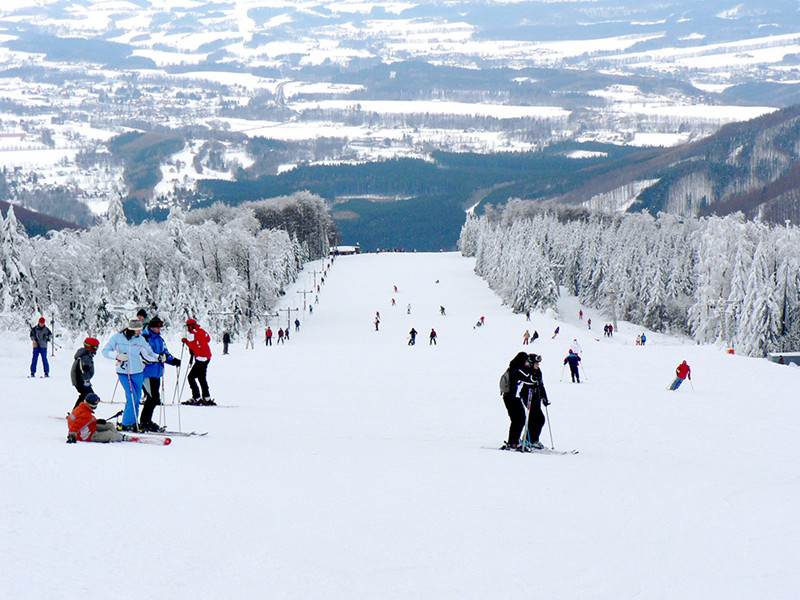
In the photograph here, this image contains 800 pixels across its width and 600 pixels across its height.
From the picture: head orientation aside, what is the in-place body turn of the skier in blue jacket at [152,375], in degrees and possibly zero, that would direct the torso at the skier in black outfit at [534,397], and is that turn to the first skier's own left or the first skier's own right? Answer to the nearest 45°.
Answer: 0° — they already face them

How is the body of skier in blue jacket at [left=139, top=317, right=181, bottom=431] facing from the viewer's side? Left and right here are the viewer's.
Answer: facing to the right of the viewer

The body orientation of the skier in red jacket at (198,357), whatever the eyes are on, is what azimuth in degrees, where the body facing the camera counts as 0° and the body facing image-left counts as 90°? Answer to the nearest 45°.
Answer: approximately 90°

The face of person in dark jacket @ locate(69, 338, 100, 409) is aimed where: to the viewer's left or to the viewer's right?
to the viewer's right

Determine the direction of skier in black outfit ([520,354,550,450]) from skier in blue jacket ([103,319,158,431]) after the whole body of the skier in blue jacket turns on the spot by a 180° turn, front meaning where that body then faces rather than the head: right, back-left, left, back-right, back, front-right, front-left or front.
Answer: right

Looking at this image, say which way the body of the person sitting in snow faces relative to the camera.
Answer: to the viewer's right

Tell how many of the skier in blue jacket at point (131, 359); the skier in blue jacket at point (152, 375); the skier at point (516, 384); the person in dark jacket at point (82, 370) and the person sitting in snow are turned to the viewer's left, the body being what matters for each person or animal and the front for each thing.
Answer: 0

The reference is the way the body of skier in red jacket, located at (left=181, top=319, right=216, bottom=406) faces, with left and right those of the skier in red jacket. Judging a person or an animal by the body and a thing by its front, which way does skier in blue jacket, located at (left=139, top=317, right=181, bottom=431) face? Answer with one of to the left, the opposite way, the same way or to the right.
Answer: the opposite way

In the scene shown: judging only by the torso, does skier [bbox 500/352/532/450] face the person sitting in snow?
no

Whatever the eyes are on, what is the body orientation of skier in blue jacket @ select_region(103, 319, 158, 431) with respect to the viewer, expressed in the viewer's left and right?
facing the viewer

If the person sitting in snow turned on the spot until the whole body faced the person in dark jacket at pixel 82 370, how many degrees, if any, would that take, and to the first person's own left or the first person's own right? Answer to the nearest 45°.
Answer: approximately 90° to the first person's own left

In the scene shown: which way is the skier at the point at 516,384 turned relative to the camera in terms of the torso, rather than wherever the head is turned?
to the viewer's right

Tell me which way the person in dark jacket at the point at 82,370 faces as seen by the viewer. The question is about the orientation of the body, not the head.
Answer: to the viewer's right
